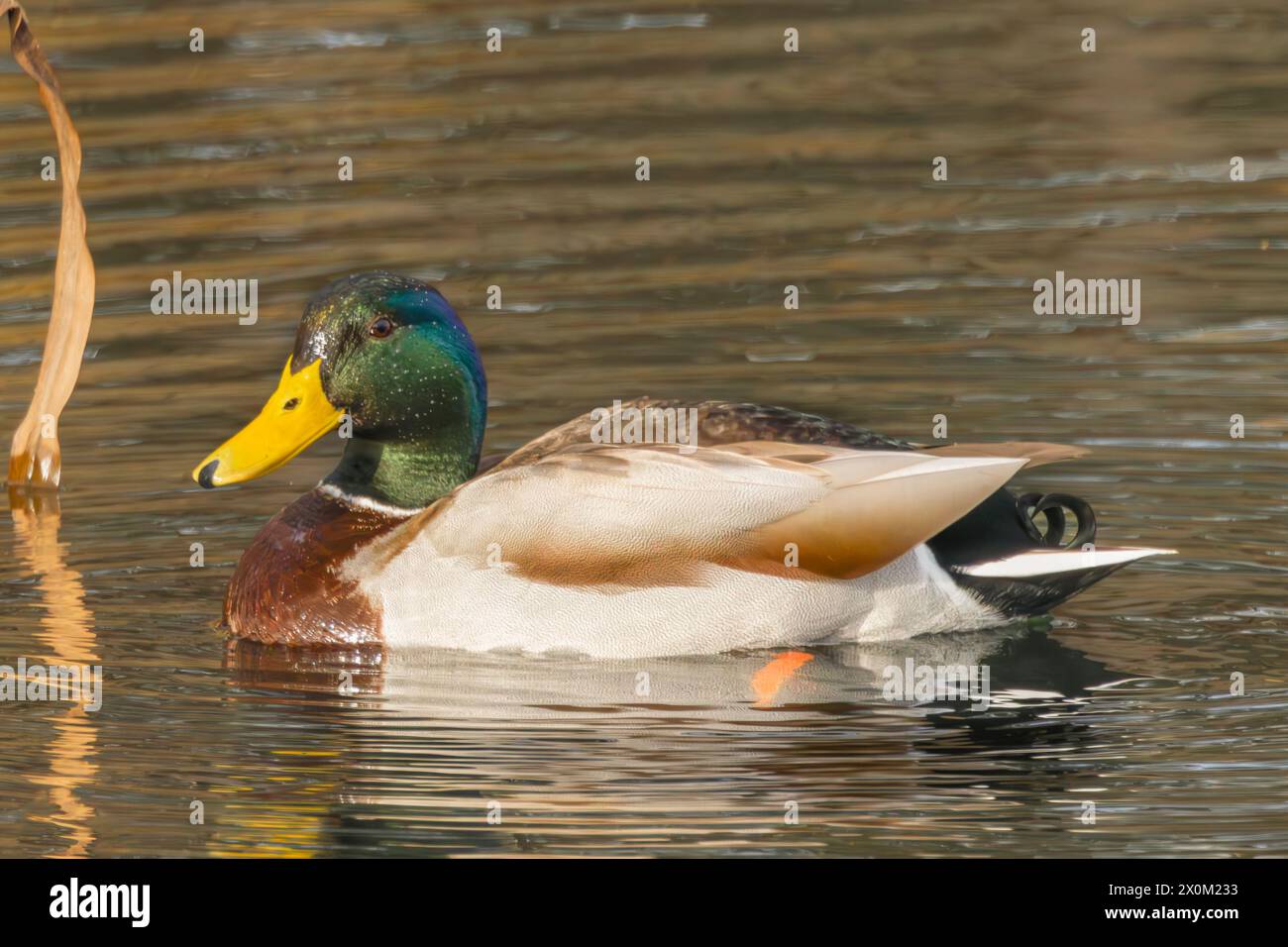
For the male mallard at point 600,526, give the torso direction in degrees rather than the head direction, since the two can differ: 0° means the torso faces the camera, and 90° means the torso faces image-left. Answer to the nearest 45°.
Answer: approximately 90°
